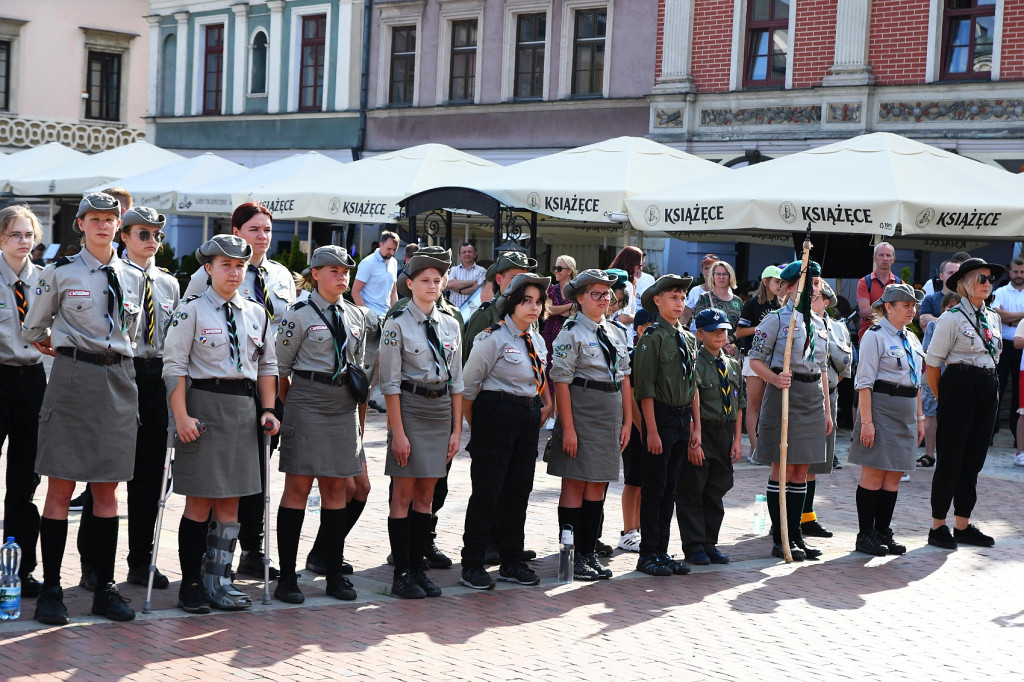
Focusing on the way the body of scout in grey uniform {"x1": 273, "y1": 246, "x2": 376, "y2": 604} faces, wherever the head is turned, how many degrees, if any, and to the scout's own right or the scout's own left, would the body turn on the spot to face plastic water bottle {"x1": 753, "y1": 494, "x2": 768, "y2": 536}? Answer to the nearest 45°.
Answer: approximately 90° to the scout's own left

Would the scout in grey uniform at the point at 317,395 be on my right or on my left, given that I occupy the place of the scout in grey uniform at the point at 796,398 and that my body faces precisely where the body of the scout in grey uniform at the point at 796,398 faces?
on my right

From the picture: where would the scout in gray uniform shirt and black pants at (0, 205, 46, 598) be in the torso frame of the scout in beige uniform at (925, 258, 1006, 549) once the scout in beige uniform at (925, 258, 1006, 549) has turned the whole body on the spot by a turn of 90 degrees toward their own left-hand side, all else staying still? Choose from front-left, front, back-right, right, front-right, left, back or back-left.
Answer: back

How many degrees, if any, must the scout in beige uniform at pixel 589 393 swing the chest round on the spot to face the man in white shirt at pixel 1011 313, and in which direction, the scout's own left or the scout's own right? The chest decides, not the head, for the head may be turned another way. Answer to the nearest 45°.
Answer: approximately 90° to the scout's own left

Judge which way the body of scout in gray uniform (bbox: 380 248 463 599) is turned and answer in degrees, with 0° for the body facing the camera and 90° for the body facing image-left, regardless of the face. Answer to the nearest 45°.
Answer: approximately 315°

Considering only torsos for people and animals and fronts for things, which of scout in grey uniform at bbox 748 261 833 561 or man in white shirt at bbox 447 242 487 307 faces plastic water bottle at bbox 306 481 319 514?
the man in white shirt

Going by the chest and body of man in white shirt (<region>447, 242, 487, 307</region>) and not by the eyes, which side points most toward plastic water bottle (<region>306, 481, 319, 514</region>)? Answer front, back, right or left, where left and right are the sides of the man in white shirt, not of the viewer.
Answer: front

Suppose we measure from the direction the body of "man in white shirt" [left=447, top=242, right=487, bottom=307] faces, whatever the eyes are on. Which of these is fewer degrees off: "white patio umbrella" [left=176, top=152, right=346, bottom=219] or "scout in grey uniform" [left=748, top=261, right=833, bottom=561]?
the scout in grey uniform

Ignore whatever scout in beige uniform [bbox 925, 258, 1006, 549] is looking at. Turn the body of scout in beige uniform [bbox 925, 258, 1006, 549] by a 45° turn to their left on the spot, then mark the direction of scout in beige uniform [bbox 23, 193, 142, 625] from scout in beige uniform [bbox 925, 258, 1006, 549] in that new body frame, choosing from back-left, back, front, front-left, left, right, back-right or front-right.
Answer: back-right

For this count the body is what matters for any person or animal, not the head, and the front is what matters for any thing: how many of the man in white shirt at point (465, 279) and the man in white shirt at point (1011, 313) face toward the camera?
2
